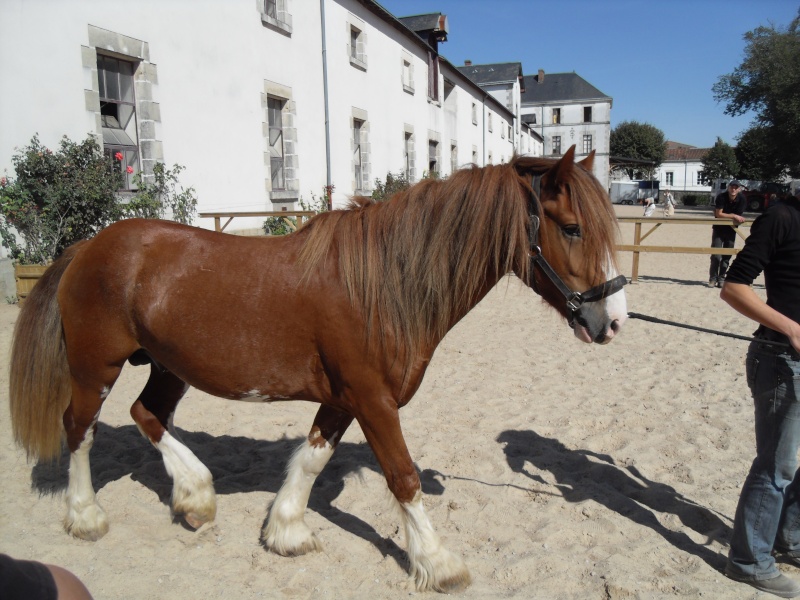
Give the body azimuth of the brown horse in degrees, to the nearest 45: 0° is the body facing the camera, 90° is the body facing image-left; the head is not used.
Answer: approximately 270°

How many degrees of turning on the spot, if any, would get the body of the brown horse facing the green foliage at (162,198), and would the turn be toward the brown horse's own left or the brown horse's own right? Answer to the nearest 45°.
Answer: approximately 90° to the brown horse's own left

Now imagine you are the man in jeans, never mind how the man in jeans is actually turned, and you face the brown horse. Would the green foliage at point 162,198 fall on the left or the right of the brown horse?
right

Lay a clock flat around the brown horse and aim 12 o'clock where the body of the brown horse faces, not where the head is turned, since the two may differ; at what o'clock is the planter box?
The planter box is roughly at 8 o'clock from the brown horse.

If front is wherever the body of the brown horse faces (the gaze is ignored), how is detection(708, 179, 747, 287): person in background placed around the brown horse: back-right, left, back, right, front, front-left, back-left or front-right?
front-left

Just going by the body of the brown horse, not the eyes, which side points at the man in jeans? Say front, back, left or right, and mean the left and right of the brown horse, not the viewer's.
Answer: front
